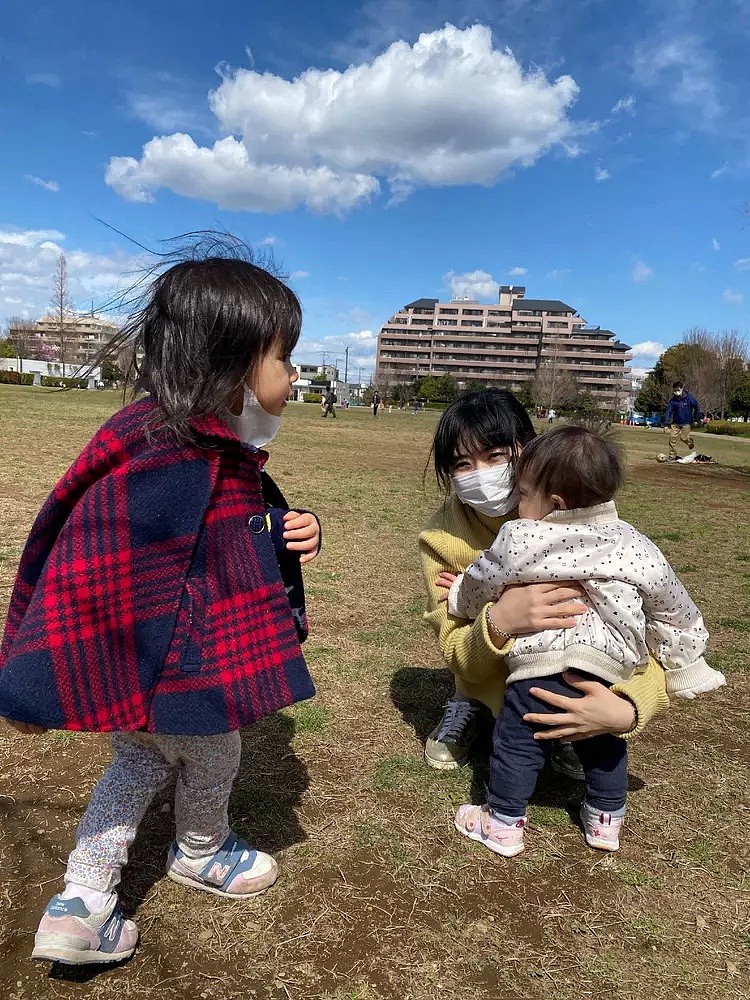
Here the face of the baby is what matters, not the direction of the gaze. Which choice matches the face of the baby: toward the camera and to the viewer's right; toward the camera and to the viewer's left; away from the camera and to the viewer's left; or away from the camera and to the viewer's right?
away from the camera and to the viewer's left

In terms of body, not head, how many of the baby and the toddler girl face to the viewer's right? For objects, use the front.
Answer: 1

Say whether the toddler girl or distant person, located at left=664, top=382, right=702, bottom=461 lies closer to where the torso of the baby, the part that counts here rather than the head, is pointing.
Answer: the distant person

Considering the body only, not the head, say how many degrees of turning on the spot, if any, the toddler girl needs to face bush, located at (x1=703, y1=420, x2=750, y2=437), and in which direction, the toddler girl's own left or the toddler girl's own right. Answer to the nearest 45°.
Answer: approximately 45° to the toddler girl's own left

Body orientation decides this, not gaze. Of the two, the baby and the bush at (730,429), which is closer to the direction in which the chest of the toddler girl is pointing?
the baby

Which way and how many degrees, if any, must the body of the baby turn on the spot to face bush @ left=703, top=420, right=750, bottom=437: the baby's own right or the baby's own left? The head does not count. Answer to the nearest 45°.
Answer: approximately 45° to the baby's own right

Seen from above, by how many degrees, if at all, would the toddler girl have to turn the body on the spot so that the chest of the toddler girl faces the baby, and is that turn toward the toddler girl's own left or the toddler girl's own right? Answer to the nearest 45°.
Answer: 0° — they already face them

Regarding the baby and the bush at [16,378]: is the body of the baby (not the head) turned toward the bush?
yes

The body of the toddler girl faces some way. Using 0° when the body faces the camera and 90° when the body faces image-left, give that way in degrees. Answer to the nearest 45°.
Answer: approximately 270°

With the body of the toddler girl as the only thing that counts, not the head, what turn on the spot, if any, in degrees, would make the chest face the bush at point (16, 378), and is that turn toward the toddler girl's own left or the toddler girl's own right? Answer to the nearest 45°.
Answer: approximately 90° to the toddler girl's own left

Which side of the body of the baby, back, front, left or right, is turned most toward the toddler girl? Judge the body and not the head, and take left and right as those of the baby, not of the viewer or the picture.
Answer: left

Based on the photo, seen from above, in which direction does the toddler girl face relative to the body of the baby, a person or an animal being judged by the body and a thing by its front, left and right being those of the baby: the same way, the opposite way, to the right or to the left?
to the right

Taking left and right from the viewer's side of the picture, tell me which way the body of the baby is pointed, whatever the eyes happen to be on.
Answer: facing away from the viewer and to the left of the viewer
